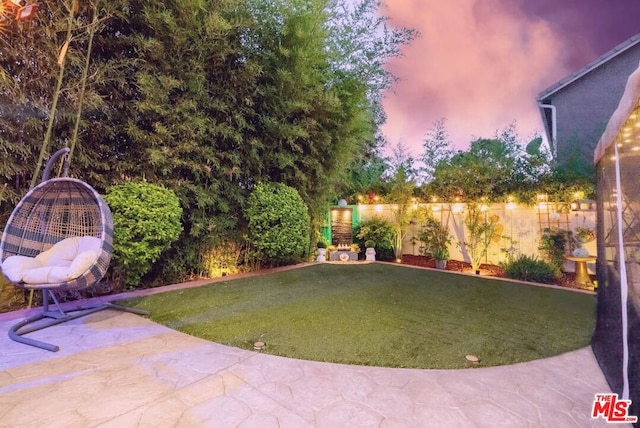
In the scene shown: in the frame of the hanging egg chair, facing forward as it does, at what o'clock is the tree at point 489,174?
The tree is roughly at 8 o'clock from the hanging egg chair.

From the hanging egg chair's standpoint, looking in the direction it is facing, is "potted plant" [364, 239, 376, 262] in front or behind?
behind

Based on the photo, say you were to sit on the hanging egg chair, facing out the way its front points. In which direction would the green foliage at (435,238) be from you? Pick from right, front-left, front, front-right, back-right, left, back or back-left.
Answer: back-left

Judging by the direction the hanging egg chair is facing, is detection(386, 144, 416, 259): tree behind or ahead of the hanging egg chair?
behind

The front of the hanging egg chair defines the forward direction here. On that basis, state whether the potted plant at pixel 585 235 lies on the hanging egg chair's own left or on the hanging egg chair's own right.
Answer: on the hanging egg chair's own left

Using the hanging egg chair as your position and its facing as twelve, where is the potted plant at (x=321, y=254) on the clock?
The potted plant is roughly at 7 o'clock from the hanging egg chair.

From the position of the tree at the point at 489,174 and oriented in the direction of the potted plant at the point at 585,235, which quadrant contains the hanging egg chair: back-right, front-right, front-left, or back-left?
front-right

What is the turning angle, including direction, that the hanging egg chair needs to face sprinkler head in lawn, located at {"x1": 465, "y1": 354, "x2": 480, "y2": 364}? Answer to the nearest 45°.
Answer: approximately 90° to its left

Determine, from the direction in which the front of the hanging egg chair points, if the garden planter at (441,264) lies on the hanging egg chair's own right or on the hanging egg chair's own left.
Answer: on the hanging egg chair's own left

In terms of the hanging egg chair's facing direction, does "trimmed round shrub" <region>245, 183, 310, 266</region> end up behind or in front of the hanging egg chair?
behind
